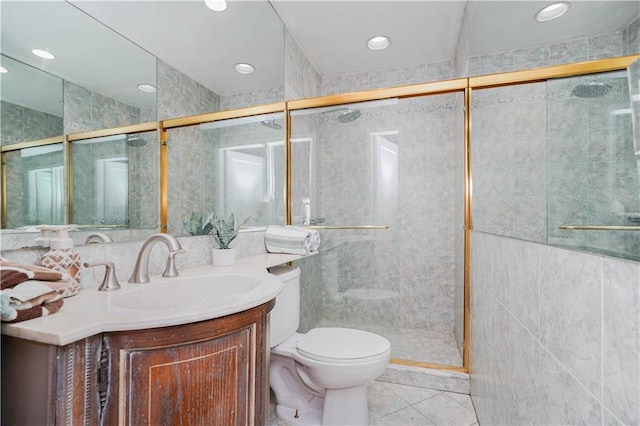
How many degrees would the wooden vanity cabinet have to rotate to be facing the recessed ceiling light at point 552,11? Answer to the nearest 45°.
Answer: approximately 45° to its left

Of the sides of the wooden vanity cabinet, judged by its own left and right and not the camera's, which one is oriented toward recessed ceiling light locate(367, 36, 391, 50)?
left

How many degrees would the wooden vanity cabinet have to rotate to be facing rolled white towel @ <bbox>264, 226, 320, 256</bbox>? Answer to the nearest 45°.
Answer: approximately 90° to its left

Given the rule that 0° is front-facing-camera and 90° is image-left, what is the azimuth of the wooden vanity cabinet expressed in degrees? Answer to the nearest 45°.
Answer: approximately 315°
